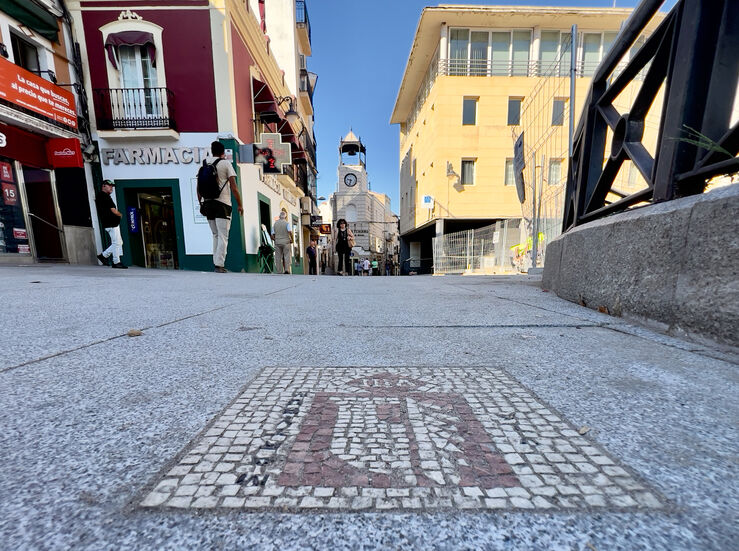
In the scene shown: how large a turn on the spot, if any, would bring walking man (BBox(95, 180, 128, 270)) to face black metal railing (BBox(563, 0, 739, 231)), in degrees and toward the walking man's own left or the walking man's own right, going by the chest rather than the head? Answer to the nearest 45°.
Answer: approximately 90° to the walking man's own right

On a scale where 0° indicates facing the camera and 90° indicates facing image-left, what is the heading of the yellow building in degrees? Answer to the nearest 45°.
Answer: approximately 0°

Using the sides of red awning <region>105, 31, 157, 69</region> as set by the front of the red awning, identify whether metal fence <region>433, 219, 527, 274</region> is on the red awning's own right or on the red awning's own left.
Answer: on the red awning's own left

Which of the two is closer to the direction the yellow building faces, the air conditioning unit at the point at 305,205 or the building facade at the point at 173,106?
the building facade

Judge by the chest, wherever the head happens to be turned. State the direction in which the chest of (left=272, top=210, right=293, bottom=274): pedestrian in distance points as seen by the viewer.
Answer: away from the camera

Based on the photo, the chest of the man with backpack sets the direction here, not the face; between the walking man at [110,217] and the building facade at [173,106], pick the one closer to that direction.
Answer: the building facade
